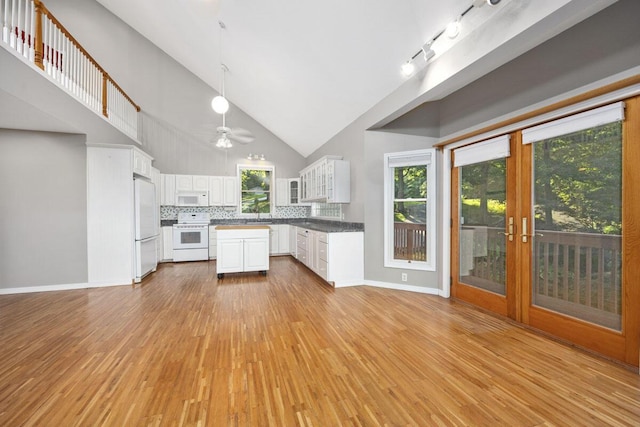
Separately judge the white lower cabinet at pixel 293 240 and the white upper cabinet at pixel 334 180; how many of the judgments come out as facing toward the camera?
0

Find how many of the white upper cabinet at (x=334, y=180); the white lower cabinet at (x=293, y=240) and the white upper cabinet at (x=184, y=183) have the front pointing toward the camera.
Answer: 1

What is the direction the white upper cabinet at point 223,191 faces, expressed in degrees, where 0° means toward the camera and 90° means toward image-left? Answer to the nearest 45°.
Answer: approximately 0°

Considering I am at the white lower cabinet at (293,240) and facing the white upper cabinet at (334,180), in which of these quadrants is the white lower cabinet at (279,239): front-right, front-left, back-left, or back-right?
back-right

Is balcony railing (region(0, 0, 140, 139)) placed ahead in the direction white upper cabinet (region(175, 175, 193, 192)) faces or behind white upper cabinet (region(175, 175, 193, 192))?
ahead

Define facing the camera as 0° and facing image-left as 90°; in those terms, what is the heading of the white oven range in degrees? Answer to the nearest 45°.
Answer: approximately 0°

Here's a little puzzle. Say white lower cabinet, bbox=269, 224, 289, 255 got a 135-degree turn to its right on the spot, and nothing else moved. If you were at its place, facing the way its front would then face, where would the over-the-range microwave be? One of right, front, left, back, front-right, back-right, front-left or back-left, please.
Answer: front-left

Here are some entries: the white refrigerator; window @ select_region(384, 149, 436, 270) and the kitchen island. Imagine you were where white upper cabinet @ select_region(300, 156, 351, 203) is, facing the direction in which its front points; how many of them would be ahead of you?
2

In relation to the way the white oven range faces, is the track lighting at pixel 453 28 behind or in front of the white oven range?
in front

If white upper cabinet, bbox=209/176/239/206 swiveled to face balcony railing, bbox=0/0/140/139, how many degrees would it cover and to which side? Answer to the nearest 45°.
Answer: approximately 45° to its right
